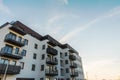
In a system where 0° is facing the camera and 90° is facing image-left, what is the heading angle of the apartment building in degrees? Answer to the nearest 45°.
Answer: approximately 315°
